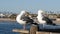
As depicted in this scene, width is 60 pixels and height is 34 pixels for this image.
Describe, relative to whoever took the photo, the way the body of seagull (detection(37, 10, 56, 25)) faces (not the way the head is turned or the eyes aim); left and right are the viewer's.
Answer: facing to the left of the viewer
